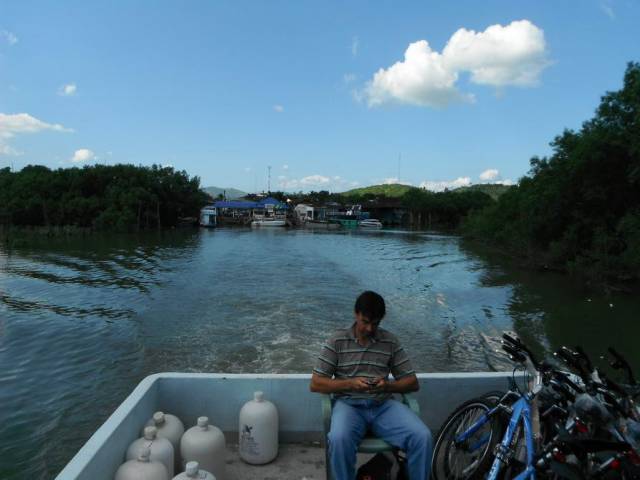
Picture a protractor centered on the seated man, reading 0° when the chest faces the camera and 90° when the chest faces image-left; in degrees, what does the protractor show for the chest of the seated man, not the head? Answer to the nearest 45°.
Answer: approximately 0°

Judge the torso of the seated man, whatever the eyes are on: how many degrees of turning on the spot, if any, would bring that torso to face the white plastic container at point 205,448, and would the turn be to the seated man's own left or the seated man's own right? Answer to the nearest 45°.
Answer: approximately 90° to the seated man's own right

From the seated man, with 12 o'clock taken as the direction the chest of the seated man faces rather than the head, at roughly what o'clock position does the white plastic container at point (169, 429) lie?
The white plastic container is roughly at 3 o'clock from the seated man.

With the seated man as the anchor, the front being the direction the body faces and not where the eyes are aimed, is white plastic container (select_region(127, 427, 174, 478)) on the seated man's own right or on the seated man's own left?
on the seated man's own right
